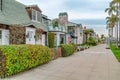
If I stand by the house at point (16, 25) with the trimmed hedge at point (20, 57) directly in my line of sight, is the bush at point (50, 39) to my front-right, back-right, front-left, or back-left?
back-left

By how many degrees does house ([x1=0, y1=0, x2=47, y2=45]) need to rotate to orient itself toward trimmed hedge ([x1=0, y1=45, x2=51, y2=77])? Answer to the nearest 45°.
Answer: approximately 45° to its right

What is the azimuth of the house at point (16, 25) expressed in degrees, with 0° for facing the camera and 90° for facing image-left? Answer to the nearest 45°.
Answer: approximately 315°

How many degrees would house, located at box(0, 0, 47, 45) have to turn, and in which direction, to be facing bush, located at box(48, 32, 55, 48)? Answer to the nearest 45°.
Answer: approximately 90° to its left
